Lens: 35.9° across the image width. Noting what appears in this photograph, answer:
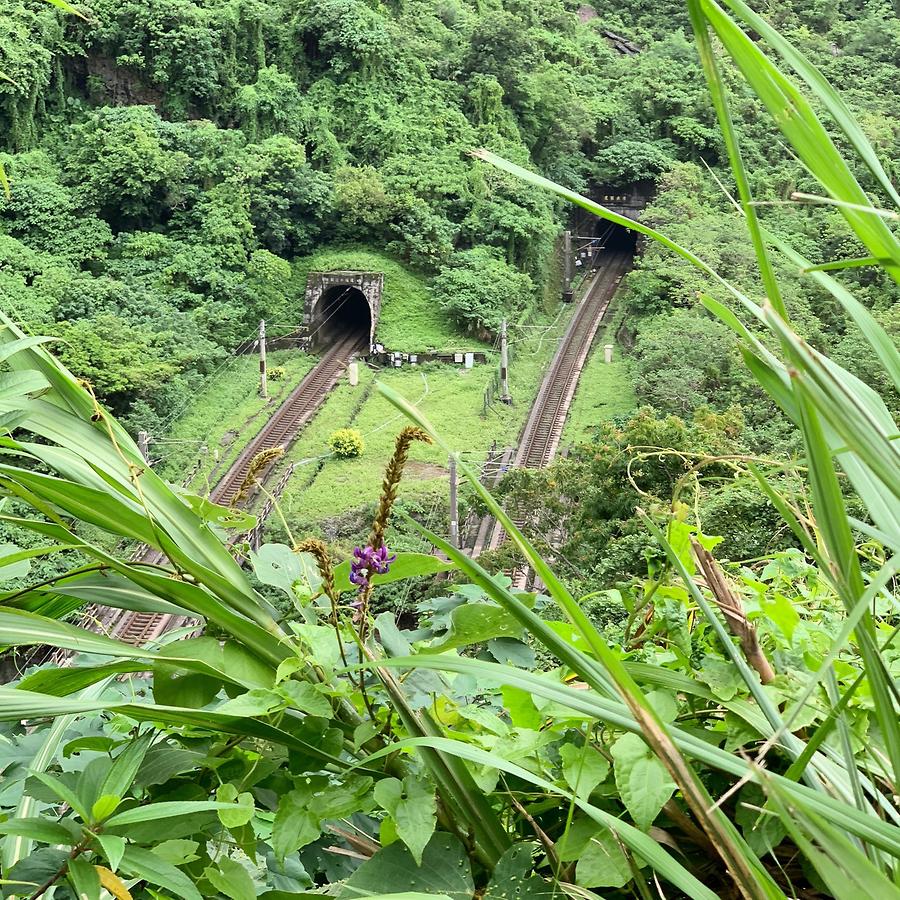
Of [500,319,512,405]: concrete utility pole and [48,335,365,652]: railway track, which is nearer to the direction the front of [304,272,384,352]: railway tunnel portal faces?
the railway track

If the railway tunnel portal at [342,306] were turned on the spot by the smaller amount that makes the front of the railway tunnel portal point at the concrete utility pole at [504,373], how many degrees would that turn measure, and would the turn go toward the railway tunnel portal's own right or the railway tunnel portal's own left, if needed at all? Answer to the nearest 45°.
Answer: approximately 45° to the railway tunnel portal's own left

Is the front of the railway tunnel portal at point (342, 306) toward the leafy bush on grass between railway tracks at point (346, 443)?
yes

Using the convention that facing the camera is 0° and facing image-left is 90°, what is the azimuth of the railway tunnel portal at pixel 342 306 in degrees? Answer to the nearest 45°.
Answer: approximately 0°

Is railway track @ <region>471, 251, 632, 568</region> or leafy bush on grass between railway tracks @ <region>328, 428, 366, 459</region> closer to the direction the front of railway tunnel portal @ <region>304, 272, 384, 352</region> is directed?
the leafy bush on grass between railway tracks

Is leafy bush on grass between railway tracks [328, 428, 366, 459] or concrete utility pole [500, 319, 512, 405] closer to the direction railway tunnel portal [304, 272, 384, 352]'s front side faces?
the leafy bush on grass between railway tracks

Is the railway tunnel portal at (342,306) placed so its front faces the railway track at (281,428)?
yes
